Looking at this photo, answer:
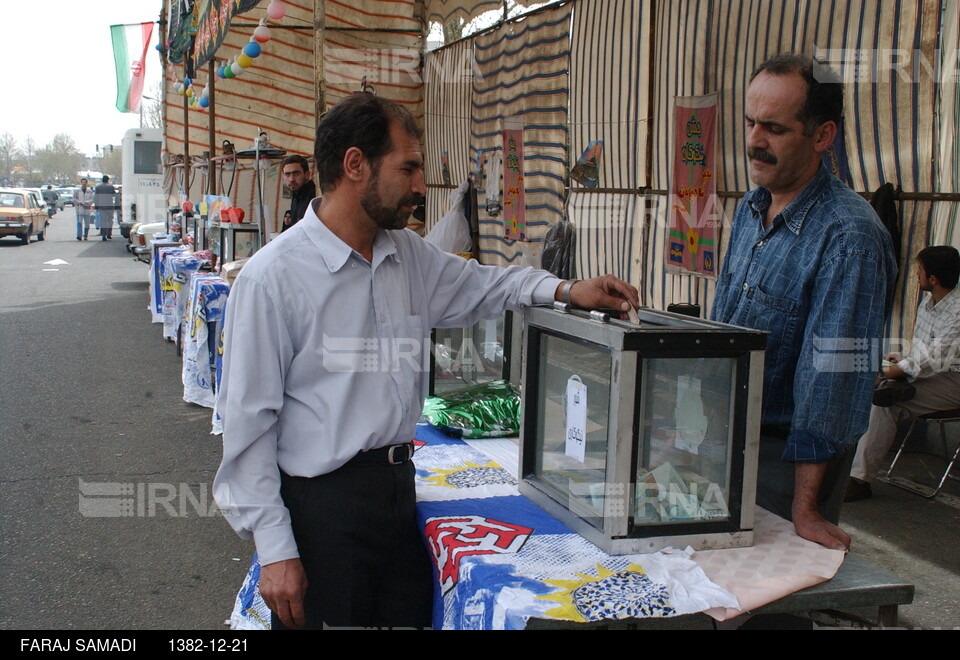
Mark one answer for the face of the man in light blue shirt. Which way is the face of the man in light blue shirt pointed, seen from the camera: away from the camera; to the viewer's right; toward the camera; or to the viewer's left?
to the viewer's right

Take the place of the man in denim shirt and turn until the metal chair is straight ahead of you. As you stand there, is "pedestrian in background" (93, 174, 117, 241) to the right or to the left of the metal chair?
left

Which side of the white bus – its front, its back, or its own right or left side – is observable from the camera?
back

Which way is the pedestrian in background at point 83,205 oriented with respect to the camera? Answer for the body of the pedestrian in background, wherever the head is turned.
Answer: toward the camera

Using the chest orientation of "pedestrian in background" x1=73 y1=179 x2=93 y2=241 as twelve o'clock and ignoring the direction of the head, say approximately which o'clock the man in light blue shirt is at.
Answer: The man in light blue shirt is roughly at 12 o'clock from the pedestrian in background.

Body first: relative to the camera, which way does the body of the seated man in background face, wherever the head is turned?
to the viewer's left

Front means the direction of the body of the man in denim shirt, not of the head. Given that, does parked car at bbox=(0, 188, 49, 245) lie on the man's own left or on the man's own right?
on the man's own right

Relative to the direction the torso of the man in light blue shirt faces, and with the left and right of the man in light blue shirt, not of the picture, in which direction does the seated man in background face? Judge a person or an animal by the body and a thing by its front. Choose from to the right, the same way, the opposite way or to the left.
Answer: the opposite way

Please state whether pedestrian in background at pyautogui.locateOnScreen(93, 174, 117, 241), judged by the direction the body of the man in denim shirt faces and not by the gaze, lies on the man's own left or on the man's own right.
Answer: on the man's own right

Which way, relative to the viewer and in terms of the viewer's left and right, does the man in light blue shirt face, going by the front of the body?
facing the viewer and to the right of the viewer

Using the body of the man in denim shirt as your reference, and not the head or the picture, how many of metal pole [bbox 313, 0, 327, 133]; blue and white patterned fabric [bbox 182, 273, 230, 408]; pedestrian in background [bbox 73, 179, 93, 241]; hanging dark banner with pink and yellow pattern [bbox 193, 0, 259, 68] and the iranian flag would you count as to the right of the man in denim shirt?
5

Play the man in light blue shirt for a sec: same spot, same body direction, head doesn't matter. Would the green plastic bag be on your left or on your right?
on your left

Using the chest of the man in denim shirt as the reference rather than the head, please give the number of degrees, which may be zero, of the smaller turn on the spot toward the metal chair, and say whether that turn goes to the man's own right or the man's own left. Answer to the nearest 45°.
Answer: approximately 135° to the man's own right

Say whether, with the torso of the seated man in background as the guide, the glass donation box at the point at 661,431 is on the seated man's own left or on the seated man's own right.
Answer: on the seated man's own left

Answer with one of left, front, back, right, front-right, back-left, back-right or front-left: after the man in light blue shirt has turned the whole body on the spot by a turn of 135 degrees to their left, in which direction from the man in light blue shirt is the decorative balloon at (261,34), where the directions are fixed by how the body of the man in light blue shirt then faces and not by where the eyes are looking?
front

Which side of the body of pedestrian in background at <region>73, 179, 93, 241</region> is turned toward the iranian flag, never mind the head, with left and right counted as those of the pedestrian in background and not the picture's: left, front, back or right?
front

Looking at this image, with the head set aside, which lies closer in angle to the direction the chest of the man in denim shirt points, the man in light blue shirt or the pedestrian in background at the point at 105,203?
the man in light blue shirt
